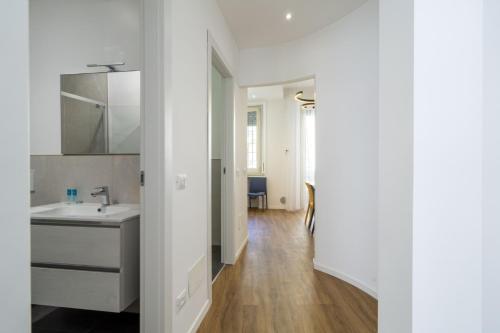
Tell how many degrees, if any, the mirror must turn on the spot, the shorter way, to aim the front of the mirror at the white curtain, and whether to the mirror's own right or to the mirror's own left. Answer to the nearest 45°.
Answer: approximately 135° to the mirror's own left

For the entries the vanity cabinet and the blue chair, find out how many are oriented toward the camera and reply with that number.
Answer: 2

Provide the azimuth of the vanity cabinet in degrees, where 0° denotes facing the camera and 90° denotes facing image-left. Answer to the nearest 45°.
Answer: approximately 0°

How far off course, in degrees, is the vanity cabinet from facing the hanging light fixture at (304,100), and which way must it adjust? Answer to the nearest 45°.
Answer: approximately 135° to its left

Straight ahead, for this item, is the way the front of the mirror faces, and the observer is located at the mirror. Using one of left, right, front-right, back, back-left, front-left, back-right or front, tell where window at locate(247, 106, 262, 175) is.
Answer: back-left

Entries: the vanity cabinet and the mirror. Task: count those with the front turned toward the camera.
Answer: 2

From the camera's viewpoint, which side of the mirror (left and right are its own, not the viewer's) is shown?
front

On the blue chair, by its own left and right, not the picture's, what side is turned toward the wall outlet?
front

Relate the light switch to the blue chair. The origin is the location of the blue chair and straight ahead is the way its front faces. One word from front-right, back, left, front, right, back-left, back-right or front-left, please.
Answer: front
